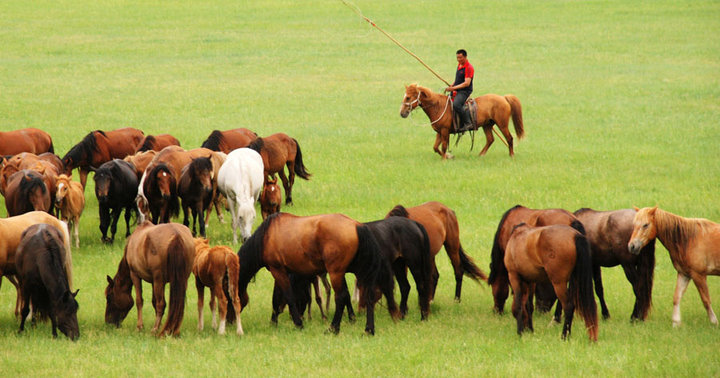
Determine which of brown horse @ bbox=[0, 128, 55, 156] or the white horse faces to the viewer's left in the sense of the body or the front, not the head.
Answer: the brown horse

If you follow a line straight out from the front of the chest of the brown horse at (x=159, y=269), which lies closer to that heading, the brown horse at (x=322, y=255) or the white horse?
the white horse

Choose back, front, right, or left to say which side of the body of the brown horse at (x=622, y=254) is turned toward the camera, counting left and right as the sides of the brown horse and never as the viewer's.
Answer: left

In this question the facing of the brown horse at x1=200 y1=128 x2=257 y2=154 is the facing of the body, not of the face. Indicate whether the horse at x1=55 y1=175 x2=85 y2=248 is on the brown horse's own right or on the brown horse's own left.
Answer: on the brown horse's own left

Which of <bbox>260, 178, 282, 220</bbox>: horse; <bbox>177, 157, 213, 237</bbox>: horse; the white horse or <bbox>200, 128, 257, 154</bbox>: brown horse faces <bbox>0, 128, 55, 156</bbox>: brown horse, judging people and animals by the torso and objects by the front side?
<bbox>200, 128, 257, 154</bbox>: brown horse

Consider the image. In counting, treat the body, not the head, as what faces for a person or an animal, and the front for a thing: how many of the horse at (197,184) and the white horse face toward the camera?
2

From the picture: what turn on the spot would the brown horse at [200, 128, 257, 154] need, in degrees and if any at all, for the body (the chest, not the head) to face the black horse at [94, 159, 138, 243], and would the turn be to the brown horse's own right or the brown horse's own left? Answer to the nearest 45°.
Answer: approximately 45° to the brown horse's own left

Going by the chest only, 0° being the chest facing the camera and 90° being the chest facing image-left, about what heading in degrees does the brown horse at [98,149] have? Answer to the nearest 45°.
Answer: approximately 45°

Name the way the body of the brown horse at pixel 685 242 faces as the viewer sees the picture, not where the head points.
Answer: to the viewer's left
